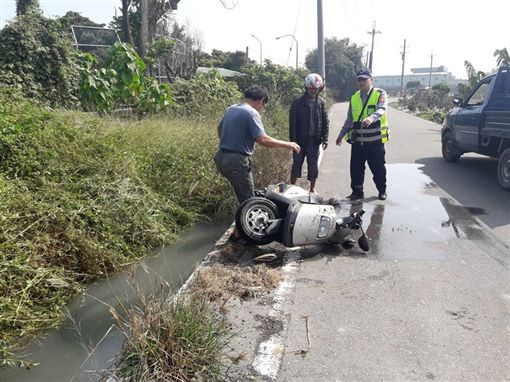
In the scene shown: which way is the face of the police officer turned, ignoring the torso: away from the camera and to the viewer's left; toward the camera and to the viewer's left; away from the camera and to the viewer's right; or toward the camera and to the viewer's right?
toward the camera and to the viewer's left

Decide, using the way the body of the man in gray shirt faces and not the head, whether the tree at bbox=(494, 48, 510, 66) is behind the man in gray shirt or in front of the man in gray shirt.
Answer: in front

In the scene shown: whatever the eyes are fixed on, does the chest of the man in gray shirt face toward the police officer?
yes

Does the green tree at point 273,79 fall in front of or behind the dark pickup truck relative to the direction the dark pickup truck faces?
in front

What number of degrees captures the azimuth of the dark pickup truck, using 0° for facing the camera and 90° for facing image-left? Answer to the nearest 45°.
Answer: approximately 135°

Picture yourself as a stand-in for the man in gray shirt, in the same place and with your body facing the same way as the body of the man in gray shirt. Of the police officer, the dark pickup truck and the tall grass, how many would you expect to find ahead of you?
2

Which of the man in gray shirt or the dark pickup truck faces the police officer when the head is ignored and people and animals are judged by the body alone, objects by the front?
the man in gray shirt

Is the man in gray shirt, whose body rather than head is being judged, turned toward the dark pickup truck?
yes

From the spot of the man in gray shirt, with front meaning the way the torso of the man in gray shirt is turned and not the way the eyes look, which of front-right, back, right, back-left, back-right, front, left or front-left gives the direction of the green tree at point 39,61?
left

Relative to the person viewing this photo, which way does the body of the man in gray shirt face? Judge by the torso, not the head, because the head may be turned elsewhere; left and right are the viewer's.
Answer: facing away from the viewer and to the right of the viewer
